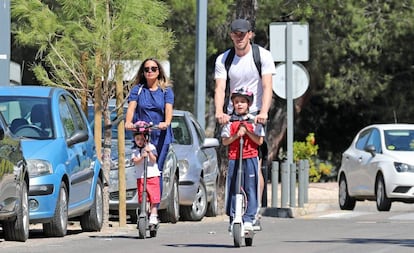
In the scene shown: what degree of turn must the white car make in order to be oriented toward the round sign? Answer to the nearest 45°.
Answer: approximately 90° to its right

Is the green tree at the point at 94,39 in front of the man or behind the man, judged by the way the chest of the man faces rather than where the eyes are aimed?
behind

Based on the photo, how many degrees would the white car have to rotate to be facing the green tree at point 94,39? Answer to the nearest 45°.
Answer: approximately 90° to its right

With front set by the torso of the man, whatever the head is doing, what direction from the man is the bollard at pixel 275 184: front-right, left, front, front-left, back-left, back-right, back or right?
back
